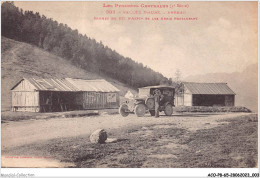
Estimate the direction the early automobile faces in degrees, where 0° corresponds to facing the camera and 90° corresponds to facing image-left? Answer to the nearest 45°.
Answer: approximately 45°

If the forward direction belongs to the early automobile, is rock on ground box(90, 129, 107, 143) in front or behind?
in front
